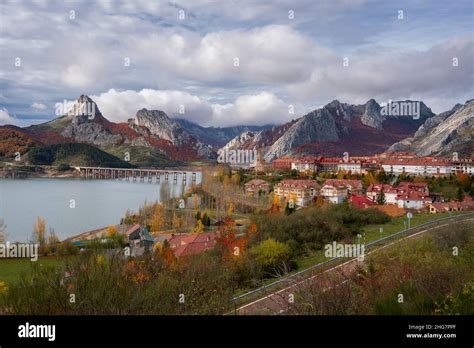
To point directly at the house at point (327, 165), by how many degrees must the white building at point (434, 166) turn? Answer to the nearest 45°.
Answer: approximately 135° to its right

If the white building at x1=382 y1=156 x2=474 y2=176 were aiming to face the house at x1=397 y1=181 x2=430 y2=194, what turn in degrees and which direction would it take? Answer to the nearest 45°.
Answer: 0° — it already faces it

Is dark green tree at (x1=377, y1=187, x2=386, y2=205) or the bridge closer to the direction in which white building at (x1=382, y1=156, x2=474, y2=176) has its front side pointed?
the dark green tree

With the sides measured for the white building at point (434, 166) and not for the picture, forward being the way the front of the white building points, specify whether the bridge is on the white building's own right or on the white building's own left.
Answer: on the white building's own right

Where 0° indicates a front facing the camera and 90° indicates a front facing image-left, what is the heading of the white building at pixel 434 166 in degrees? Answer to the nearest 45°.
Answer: approximately 0°

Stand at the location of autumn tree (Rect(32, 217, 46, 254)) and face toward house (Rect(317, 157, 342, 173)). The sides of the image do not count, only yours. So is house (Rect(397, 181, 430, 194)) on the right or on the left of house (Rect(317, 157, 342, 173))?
right

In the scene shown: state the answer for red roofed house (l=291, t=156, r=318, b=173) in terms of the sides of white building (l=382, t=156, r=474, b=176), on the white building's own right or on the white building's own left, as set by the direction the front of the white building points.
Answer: on the white building's own right
